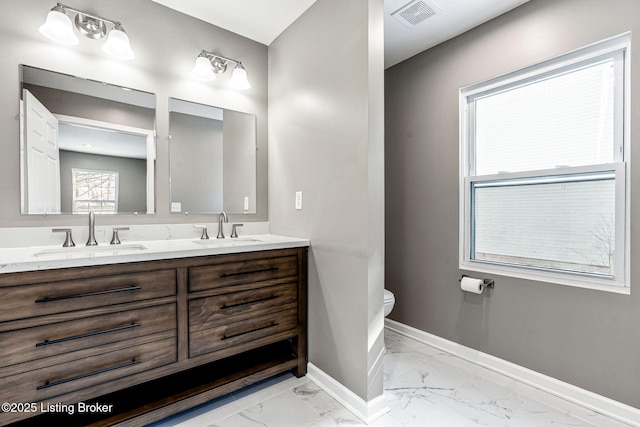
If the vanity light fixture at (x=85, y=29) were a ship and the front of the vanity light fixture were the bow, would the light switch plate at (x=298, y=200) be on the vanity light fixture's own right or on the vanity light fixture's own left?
on the vanity light fixture's own left

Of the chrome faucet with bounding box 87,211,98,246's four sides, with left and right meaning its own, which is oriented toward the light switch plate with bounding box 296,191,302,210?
left

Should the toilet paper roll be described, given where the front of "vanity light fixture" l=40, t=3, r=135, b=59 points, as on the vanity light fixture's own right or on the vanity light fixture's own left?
on the vanity light fixture's own left

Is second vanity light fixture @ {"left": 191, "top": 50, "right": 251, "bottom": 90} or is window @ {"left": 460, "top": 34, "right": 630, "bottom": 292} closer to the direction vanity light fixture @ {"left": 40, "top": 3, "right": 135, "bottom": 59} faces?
the window

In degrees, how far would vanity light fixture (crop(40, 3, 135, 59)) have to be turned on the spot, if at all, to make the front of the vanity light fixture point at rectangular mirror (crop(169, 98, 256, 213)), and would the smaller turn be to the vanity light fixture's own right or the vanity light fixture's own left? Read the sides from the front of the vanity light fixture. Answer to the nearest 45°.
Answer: approximately 90° to the vanity light fixture's own left

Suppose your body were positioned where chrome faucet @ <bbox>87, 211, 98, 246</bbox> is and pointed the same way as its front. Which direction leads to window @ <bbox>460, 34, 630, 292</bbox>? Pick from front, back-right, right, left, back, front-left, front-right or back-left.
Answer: front-left

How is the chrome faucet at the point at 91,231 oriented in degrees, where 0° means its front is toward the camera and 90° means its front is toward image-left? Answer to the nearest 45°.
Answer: approximately 0°

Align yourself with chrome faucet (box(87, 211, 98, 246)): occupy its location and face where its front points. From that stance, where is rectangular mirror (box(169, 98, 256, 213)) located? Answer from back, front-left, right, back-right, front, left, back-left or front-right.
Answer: left

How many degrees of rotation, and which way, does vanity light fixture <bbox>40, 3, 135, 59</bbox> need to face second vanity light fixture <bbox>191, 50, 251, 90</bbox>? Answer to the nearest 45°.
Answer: approximately 90° to its left
